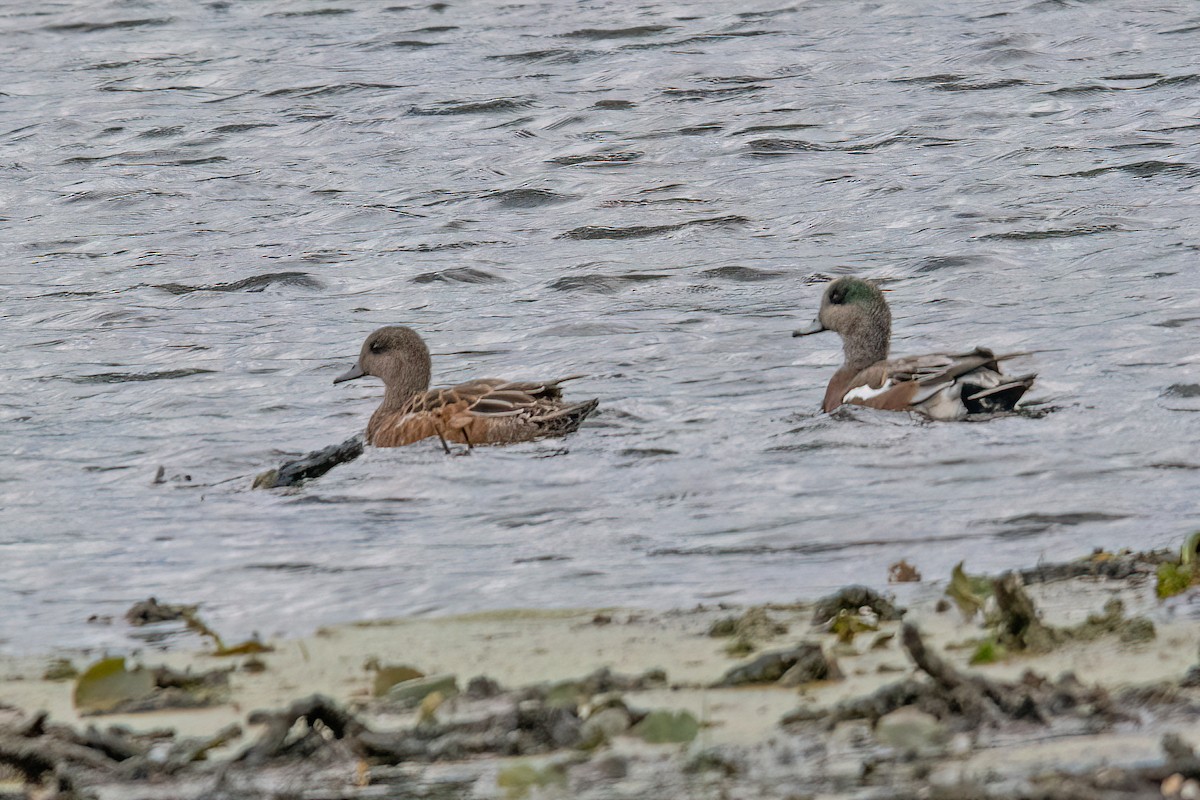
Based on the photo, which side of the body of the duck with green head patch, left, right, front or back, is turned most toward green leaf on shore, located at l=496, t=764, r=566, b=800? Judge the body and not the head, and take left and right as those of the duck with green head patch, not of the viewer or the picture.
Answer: left

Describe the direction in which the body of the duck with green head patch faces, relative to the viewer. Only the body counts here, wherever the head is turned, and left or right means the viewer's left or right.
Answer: facing to the left of the viewer

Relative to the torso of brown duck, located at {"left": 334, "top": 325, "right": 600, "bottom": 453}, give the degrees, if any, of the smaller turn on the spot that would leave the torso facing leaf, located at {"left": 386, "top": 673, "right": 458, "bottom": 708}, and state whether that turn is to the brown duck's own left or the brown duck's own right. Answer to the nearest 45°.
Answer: approximately 90° to the brown duck's own left

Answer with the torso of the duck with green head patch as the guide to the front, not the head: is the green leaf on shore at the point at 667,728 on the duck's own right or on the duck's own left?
on the duck's own left

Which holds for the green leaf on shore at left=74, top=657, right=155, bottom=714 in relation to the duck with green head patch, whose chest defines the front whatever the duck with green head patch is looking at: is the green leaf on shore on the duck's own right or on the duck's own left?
on the duck's own left

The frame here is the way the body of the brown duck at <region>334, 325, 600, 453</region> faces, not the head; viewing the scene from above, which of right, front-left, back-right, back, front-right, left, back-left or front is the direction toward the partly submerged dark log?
front-left

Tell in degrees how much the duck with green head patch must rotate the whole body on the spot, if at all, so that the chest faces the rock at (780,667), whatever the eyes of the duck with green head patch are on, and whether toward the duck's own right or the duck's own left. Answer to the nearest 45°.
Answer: approximately 90° to the duck's own left

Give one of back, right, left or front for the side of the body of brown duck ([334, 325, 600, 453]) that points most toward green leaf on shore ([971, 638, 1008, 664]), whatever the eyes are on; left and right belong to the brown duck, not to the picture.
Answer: left

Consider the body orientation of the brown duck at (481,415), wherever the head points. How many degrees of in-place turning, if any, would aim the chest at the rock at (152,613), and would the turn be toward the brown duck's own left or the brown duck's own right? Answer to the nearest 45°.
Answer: approximately 90° to the brown duck's own left

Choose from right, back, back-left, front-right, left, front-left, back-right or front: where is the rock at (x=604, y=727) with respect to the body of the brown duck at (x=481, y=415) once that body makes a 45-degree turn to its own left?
front-left

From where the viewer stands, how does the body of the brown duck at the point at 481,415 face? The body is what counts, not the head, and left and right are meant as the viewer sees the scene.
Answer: facing to the left of the viewer

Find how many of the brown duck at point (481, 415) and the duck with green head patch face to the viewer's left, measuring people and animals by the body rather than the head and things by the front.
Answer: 2

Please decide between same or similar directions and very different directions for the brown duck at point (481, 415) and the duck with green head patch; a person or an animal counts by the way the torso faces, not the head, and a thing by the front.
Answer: same or similar directions

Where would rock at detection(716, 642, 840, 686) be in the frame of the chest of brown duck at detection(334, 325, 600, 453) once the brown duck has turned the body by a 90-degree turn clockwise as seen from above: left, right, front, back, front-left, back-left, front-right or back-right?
back

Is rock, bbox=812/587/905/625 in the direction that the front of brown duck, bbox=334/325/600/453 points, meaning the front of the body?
no

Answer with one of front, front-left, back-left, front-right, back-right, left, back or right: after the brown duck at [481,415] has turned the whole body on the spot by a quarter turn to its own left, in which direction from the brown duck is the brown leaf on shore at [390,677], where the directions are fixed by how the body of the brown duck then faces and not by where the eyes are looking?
front
